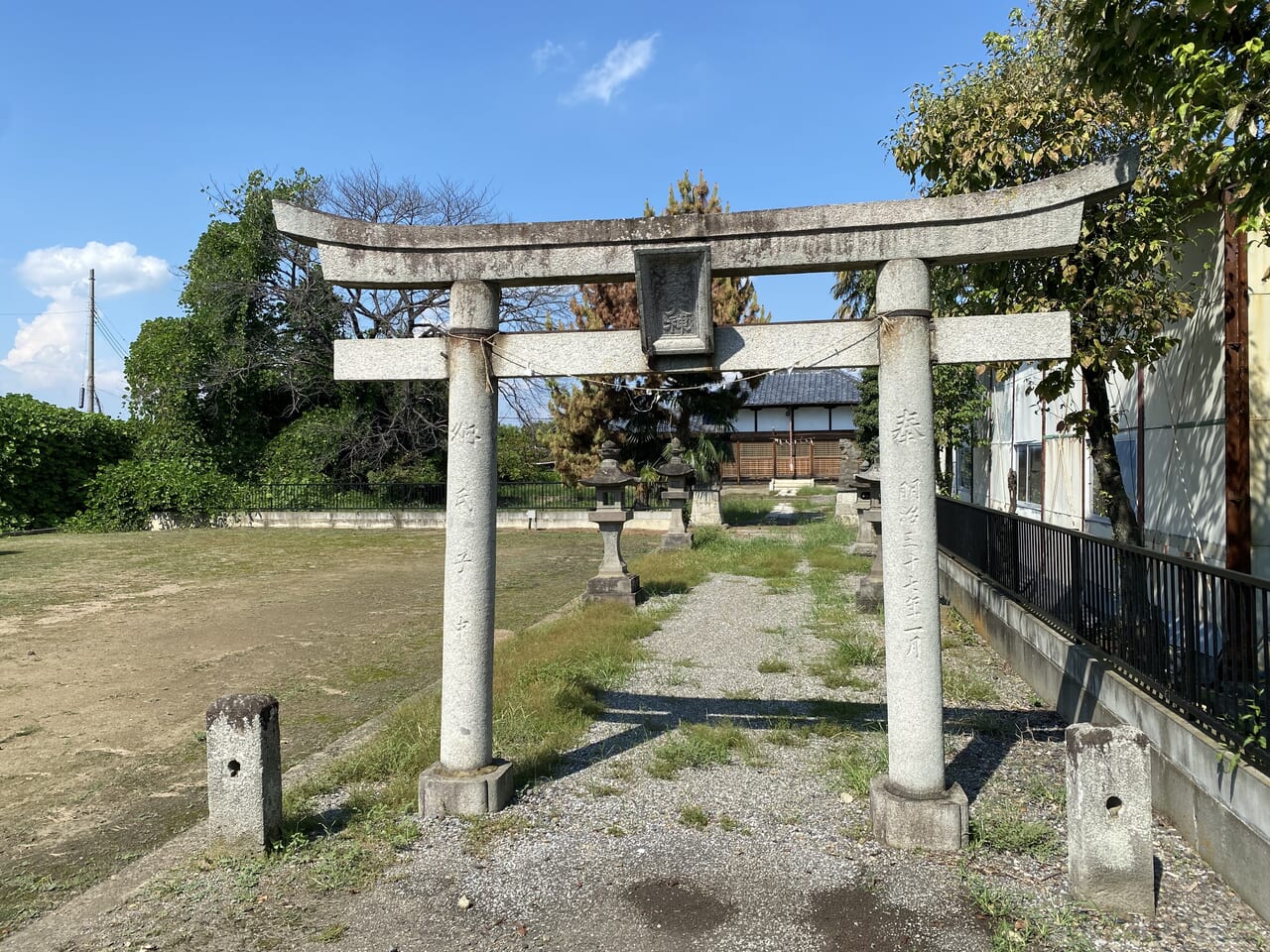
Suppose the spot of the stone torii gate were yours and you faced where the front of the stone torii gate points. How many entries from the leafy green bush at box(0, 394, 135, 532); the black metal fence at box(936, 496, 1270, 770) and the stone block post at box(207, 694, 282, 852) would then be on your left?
1

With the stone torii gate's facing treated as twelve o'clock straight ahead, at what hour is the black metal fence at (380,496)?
The black metal fence is roughly at 5 o'clock from the stone torii gate.

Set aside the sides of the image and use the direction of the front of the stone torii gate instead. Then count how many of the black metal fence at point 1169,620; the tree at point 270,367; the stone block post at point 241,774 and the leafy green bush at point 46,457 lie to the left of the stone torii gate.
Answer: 1

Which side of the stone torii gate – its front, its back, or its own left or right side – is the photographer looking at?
front

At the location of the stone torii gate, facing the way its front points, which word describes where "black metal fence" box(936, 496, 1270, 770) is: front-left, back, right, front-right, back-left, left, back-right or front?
left

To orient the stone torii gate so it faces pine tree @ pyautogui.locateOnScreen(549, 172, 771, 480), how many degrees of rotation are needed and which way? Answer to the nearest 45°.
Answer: approximately 180°

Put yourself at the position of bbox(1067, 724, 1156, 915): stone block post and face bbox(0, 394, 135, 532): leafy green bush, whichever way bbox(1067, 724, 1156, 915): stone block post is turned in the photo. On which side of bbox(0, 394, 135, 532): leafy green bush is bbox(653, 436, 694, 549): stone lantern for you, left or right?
right

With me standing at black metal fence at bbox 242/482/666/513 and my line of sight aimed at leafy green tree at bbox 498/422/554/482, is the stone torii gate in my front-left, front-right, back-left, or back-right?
back-right

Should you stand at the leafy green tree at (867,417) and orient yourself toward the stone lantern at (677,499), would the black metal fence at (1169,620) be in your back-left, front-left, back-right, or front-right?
front-left

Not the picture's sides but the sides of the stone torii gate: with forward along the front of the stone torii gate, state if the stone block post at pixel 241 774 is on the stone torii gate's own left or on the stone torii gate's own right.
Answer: on the stone torii gate's own right

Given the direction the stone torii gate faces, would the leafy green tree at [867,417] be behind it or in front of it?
behind

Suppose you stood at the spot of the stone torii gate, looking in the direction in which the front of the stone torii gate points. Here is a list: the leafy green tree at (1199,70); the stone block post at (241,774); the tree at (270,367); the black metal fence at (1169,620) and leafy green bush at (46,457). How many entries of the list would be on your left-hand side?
2

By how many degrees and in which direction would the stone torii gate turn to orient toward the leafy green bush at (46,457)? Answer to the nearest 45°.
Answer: approximately 135° to its right

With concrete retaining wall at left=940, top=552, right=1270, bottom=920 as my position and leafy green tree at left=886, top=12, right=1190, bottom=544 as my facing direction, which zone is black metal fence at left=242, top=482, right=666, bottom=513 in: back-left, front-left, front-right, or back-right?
front-left

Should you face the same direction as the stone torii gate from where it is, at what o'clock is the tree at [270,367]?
The tree is roughly at 5 o'clock from the stone torii gate.
